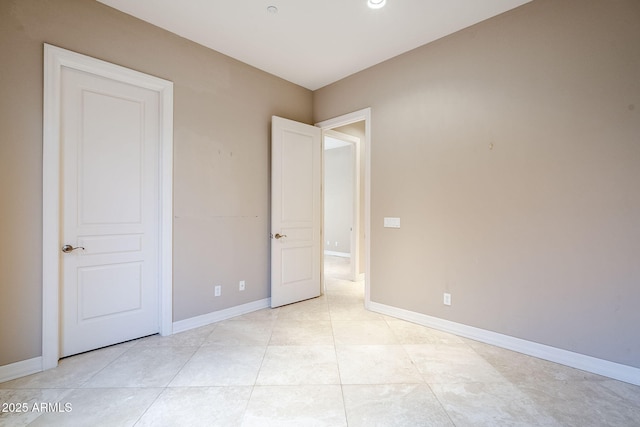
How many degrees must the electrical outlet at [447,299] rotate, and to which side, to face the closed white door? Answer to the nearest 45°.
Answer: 0° — it already faces it

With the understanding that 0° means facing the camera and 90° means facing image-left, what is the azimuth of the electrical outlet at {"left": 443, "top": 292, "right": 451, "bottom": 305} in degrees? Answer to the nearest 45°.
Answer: approximately 45°

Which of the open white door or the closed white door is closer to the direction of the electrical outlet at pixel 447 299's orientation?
the closed white door

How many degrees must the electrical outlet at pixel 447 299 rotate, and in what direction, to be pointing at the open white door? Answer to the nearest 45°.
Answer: approximately 45° to its right

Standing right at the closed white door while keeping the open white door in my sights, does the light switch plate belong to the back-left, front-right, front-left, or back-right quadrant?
front-right

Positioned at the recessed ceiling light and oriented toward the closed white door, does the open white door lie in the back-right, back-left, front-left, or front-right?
front-right

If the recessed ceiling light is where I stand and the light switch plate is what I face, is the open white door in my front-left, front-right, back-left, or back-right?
front-left
